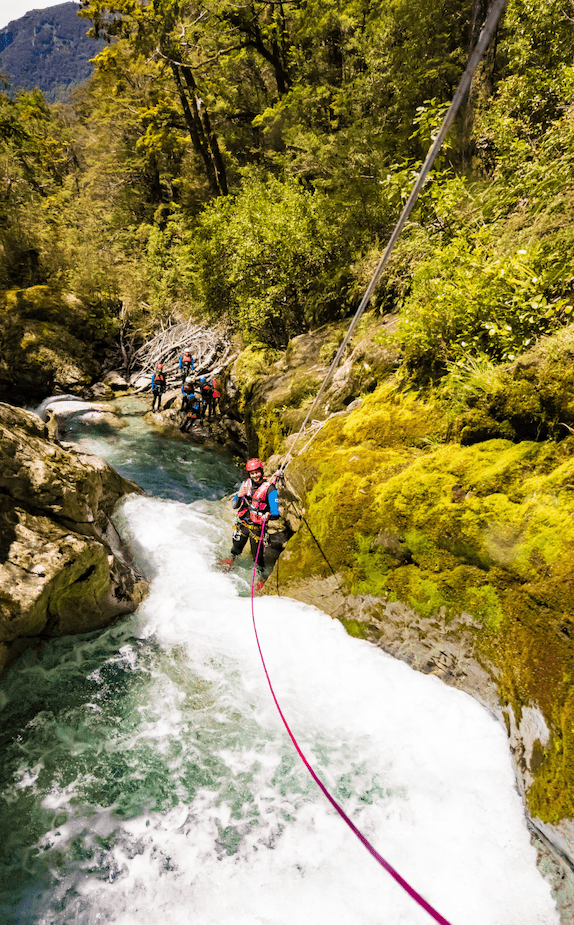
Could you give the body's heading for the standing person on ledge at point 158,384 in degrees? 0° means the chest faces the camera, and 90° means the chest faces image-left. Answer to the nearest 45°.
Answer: approximately 0°

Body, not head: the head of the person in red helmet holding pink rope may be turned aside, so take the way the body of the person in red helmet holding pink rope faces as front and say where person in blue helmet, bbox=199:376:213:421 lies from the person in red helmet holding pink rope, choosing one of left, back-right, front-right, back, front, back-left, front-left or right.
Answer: back

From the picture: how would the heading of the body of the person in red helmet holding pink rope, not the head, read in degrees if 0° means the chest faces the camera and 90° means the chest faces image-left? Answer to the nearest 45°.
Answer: approximately 0°

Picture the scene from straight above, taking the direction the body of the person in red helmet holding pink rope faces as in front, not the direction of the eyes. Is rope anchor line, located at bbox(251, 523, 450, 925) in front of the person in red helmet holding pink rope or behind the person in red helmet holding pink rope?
in front

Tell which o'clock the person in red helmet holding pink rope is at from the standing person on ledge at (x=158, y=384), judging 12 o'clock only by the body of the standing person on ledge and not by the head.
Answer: The person in red helmet holding pink rope is roughly at 12 o'clock from the standing person on ledge.

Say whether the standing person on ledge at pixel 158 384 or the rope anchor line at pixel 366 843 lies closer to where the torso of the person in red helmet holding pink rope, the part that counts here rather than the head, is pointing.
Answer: the rope anchor line

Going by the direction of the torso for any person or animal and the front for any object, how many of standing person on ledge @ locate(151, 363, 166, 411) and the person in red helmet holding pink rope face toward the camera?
2

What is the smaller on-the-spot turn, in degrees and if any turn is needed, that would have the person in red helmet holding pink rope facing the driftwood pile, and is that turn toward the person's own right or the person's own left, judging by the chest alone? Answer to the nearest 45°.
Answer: approximately 180°

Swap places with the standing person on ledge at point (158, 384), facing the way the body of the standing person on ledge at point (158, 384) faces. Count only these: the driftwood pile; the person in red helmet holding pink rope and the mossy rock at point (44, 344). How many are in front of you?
1
